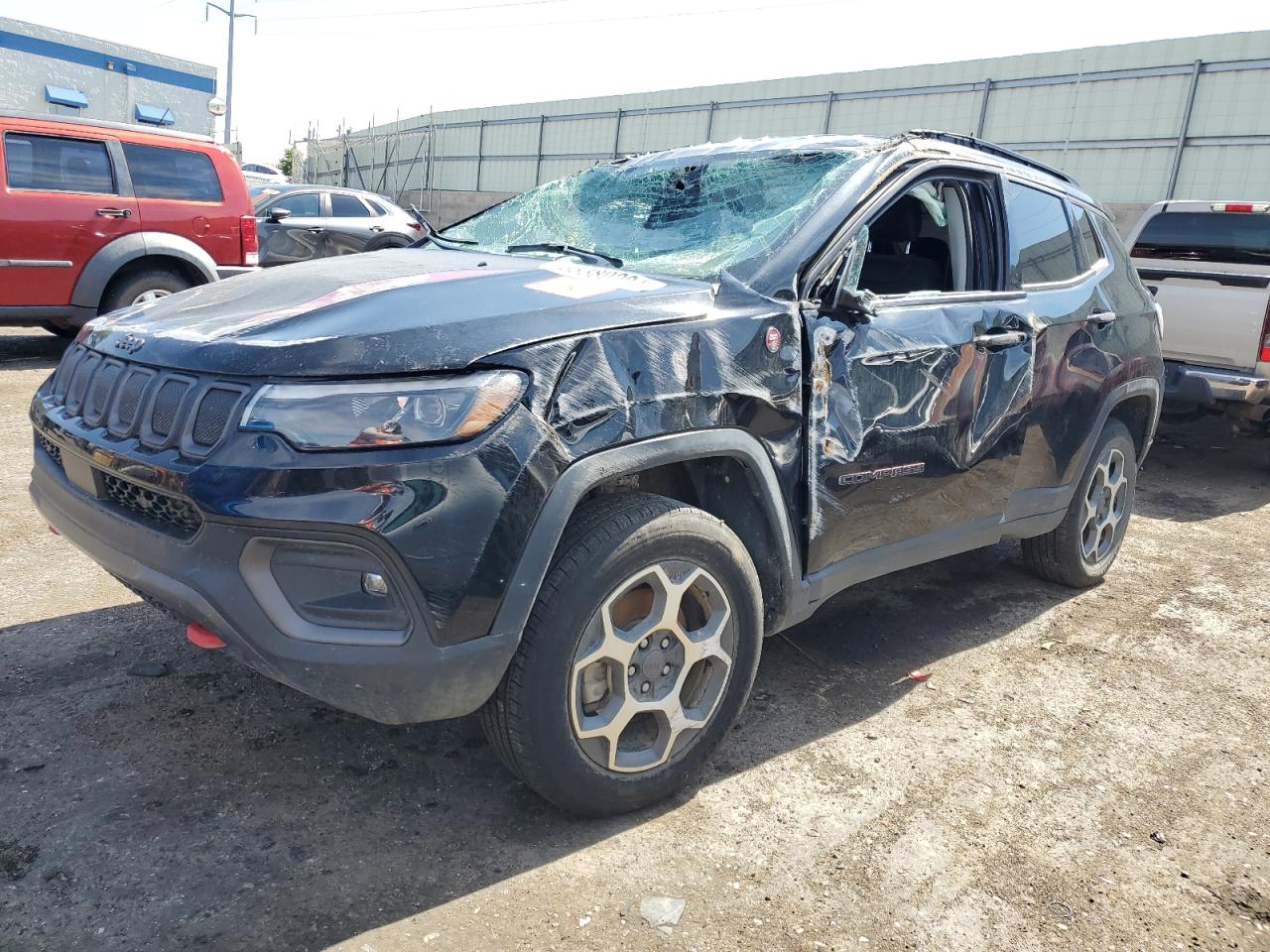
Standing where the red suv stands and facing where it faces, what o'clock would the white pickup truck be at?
The white pickup truck is roughly at 7 o'clock from the red suv.

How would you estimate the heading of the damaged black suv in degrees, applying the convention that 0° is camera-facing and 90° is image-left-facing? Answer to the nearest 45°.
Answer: approximately 45°

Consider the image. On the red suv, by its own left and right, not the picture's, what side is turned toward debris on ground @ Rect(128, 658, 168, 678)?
left

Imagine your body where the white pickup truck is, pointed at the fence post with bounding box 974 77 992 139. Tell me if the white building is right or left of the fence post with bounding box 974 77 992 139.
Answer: left

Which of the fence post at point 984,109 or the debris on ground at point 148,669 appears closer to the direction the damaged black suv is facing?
the debris on ground

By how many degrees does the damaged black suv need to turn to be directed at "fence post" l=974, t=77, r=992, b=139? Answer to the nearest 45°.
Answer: approximately 135° to its right

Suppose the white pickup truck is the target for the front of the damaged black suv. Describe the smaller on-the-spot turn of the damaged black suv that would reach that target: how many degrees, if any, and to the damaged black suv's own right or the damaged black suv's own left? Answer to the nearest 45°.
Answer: approximately 180°

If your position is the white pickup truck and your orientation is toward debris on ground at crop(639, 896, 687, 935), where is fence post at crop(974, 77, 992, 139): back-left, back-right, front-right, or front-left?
back-right

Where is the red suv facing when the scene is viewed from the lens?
facing to the left of the viewer

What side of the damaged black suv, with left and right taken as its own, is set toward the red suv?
right

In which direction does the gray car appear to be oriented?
to the viewer's left

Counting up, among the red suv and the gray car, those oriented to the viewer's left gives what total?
2
